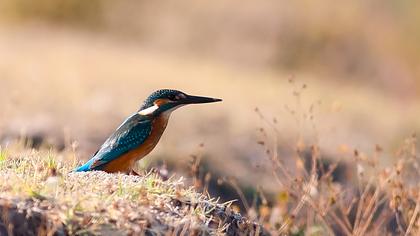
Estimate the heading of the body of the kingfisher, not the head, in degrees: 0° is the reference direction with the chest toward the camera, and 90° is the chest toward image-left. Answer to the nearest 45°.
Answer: approximately 270°
